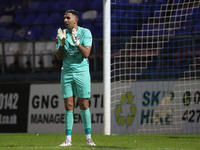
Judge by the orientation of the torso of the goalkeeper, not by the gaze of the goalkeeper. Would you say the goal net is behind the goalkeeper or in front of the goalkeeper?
behind

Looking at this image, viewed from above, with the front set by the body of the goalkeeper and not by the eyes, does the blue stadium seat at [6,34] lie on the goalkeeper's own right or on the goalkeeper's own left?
on the goalkeeper's own right

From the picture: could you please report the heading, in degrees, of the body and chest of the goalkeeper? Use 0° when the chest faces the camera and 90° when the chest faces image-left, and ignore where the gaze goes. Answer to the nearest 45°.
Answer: approximately 45°

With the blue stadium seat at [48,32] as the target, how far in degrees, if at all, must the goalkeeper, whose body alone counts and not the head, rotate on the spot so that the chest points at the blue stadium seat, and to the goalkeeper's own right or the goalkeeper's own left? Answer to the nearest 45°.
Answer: approximately 135° to the goalkeeper's own right

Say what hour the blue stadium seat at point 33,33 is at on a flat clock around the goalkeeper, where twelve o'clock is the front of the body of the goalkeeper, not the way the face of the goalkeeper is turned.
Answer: The blue stadium seat is roughly at 6 o'clock from the goalkeeper.

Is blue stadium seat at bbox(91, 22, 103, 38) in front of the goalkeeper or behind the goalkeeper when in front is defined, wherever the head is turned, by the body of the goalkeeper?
behind

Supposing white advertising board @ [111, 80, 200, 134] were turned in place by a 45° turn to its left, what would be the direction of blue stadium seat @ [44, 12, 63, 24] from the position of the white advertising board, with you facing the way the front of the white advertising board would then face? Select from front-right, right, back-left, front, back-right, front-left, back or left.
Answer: back

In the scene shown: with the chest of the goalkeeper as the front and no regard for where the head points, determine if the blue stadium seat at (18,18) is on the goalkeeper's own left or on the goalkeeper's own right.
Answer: on the goalkeeper's own right

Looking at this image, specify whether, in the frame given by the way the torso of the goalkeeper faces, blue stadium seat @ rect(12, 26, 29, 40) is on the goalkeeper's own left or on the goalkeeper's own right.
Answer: on the goalkeeper's own right

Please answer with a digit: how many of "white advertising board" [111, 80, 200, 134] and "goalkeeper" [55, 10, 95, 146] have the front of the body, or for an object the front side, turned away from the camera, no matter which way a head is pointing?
0

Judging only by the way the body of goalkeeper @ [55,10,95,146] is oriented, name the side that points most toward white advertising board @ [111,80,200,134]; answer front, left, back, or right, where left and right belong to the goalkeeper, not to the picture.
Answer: back

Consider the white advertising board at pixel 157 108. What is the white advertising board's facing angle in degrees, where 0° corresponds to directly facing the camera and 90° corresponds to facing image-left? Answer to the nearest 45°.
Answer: approximately 0°

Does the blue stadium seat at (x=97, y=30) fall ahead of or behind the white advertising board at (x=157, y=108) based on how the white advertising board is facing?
behind
